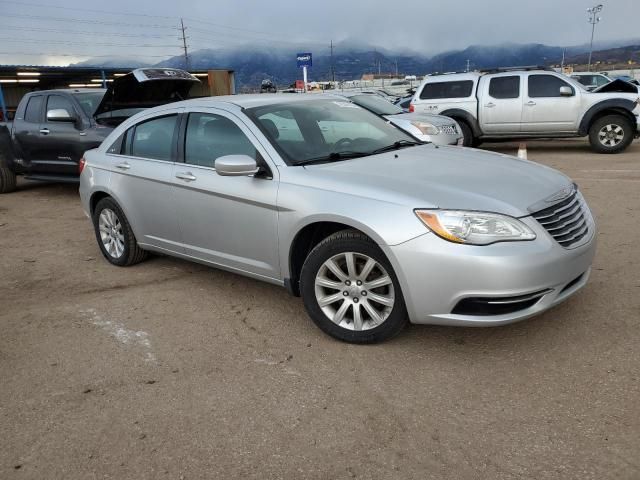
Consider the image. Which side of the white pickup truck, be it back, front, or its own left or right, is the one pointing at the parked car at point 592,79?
left

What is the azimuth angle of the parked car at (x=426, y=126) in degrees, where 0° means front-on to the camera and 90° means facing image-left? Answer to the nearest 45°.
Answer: approximately 315°

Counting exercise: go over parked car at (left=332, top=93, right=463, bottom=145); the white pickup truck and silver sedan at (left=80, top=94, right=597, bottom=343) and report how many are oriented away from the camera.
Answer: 0

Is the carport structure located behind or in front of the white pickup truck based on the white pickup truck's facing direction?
behind

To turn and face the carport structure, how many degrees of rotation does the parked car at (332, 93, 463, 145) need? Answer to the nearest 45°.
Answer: approximately 180°

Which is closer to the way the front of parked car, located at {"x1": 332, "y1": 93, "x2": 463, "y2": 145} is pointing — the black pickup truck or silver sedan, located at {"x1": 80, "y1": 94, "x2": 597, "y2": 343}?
the silver sedan

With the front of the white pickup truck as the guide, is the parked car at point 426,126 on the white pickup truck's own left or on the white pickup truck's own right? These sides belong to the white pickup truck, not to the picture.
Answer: on the white pickup truck's own right

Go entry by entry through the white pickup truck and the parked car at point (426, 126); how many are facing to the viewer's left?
0

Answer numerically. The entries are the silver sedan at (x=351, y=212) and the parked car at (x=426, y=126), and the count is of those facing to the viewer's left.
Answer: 0

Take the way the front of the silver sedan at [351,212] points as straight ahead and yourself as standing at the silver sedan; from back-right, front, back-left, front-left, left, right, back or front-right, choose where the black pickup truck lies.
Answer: back

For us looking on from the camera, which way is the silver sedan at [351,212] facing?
facing the viewer and to the right of the viewer

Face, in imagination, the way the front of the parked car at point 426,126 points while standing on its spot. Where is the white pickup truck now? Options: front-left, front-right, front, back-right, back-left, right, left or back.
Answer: left

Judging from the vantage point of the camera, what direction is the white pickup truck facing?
facing to the right of the viewer

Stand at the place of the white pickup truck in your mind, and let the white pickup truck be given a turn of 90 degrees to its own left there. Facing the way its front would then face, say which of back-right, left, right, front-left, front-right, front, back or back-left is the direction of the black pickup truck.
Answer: back-left
